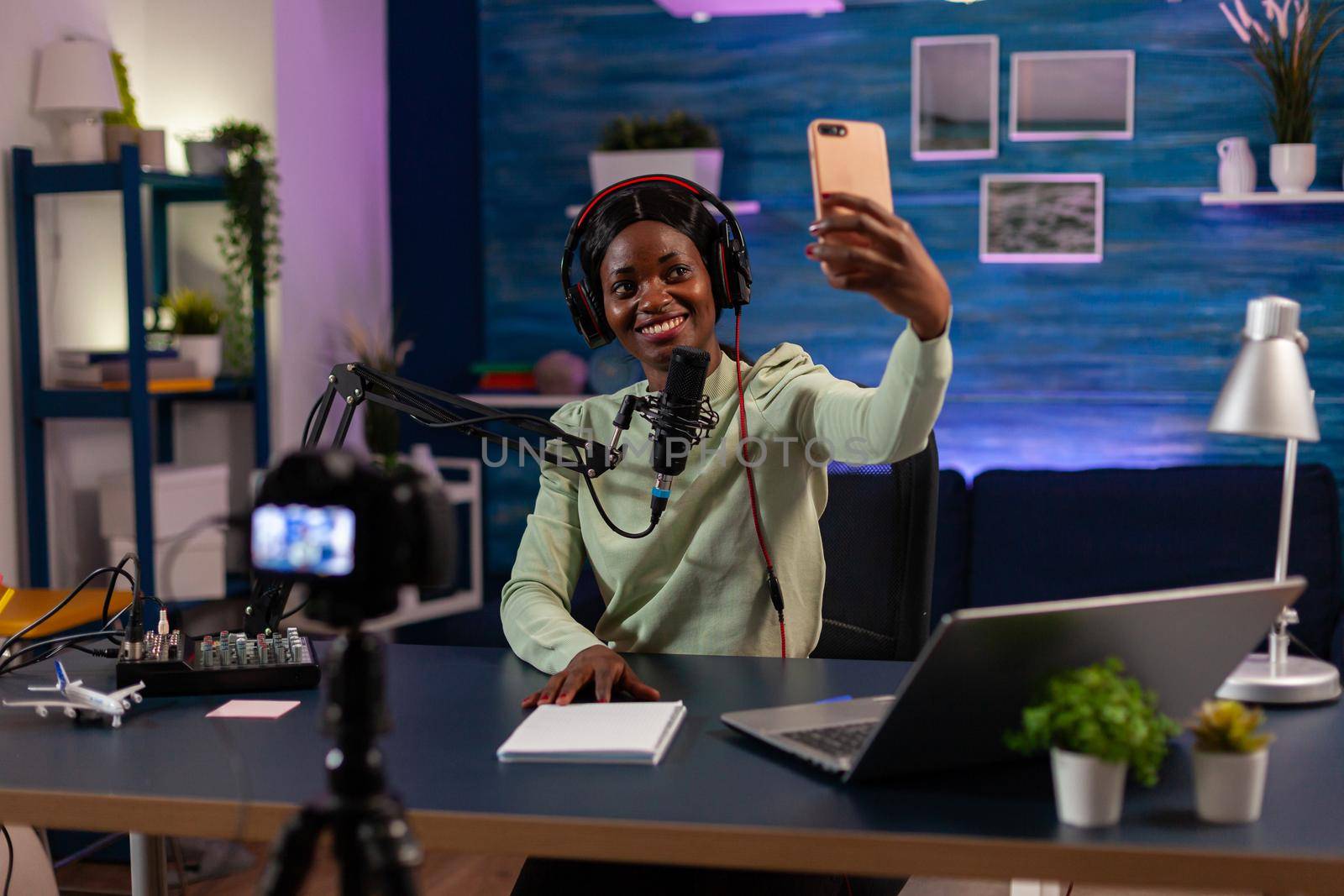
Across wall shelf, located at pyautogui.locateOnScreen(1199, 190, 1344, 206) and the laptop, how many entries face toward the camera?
1

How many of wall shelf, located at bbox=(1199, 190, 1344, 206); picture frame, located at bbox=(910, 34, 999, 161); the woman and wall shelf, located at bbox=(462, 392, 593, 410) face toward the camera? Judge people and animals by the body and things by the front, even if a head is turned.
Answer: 4

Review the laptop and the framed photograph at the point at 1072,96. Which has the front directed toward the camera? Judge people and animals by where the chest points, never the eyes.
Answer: the framed photograph

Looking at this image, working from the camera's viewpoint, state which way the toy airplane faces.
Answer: facing the viewer and to the right of the viewer

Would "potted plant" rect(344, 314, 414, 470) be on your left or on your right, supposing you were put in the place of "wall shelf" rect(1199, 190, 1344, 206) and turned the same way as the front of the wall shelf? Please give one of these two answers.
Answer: on your right

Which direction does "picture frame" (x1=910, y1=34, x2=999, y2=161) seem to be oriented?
toward the camera

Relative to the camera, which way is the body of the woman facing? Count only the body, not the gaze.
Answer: toward the camera

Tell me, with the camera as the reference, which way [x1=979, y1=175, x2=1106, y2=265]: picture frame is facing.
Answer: facing the viewer

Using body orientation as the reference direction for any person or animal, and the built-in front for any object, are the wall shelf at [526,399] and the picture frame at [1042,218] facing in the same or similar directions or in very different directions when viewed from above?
same or similar directions

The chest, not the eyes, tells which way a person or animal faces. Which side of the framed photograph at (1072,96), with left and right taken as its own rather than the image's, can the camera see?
front

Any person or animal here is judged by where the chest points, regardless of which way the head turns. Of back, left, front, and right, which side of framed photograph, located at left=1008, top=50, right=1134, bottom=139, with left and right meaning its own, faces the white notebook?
front

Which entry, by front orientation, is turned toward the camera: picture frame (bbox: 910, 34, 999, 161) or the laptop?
the picture frame

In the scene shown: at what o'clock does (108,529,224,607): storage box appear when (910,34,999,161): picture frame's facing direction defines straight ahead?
The storage box is roughly at 2 o'clock from the picture frame.

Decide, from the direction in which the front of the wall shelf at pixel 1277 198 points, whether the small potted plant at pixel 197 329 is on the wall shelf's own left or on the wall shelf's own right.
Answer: on the wall shelf's own right
